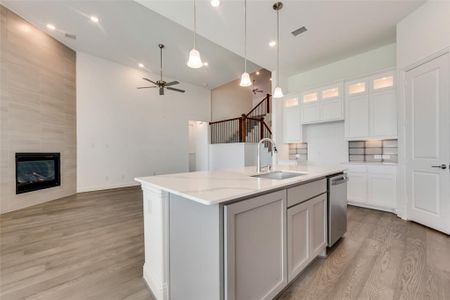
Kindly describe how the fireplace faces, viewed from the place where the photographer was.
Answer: facing the viewer and to the right of the viewer

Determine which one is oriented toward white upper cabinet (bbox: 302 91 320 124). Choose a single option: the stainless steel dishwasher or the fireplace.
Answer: the fireplace

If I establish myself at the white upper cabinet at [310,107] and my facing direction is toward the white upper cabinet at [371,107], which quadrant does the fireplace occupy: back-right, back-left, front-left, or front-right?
back-right

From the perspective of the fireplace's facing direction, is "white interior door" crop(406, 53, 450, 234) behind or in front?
in front

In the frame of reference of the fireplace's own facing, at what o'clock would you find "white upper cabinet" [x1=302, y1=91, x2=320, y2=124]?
The white upper cabinet is roughly at 12 o'clock from the fireplace.

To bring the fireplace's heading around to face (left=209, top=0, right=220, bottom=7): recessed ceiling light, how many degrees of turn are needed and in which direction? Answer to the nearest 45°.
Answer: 0° — it already faces it

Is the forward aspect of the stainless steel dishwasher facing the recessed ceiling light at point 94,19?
no

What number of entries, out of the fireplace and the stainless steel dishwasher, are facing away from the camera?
0

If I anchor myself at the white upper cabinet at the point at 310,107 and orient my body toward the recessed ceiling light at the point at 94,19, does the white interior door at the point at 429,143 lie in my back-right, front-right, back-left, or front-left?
back-left

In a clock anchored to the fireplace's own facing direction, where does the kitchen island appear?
The kitchen island is roughly at 1 o'clock from the fireplace.

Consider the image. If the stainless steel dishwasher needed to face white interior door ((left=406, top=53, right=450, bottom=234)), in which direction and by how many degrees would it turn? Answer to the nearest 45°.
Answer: approximately 45° to its left

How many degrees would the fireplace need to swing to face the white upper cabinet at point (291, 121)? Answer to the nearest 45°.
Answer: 0° — it already faces it

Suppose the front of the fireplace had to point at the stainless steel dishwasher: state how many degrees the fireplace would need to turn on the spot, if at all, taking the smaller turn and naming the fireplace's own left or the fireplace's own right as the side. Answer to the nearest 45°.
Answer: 0° — it already faces it

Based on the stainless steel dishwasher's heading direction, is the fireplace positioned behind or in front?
behind

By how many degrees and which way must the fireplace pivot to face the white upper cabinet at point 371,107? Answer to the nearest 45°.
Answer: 0° — it already faces it
